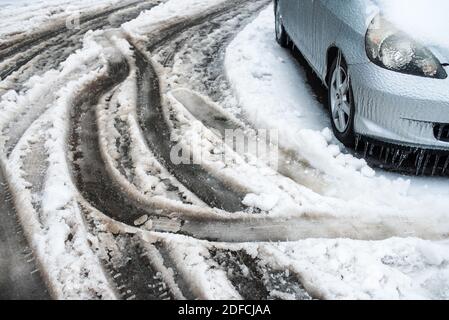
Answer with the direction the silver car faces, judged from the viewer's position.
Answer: facing the viewer and to the right of the viewer
